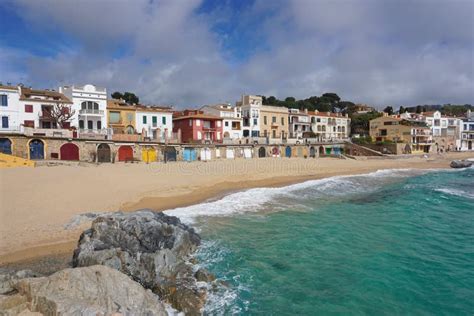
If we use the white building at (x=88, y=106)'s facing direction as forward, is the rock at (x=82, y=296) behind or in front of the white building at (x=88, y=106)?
in front

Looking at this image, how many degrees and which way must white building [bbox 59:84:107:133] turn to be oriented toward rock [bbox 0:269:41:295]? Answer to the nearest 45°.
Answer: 0° — it already faces it

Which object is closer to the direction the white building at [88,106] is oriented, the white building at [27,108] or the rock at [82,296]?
the rock

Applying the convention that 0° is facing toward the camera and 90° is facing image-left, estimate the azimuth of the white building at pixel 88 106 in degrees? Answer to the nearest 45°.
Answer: approximately 0°

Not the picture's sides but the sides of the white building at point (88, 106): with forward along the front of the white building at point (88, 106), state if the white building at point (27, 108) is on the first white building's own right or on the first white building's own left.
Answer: on the first white building's own right

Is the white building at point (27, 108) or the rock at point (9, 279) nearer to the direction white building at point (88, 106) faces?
the rock

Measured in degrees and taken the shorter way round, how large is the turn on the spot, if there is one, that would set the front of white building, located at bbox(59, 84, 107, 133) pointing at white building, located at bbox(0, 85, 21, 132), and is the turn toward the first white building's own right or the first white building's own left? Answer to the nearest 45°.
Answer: approximately 90° to the first white building's own right
